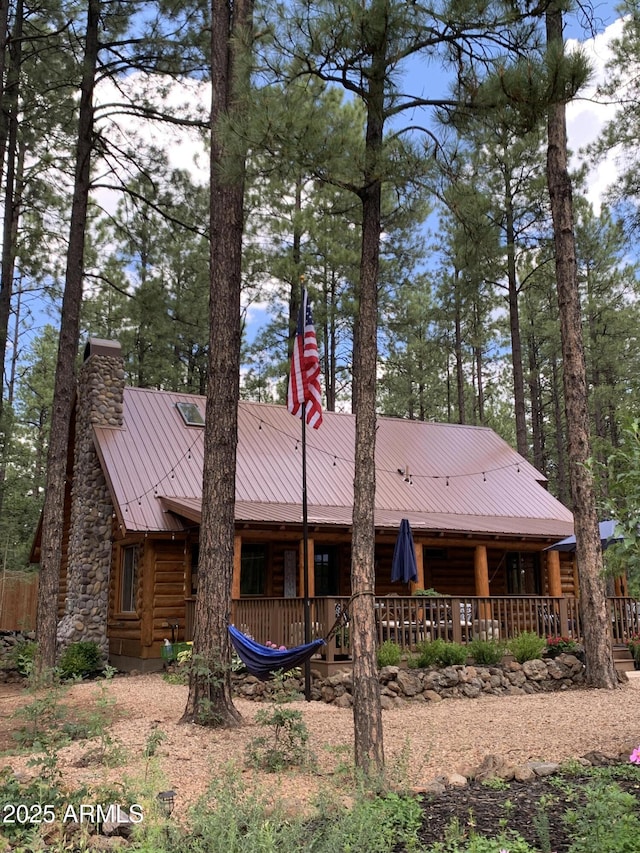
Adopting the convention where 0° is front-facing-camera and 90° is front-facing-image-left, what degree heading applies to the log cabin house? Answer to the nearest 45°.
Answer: approximately 315°

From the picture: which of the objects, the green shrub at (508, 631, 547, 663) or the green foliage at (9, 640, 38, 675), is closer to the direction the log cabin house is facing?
the green shrub

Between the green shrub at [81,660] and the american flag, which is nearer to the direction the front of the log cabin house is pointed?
the american flag

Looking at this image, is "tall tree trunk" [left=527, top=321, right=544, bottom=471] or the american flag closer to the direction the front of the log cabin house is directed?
the american flag

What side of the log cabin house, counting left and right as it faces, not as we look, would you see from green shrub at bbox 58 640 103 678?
right

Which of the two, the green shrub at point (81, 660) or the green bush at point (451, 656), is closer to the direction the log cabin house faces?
the green bush

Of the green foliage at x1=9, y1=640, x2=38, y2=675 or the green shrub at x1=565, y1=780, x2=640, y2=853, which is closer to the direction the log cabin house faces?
the green shrub

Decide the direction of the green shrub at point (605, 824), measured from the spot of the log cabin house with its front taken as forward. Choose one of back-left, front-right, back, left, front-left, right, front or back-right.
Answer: front-right
